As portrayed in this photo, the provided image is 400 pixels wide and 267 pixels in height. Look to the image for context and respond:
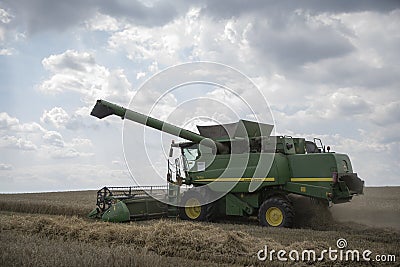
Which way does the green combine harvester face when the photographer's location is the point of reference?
facing away from the viewer and to the left of the viewer
